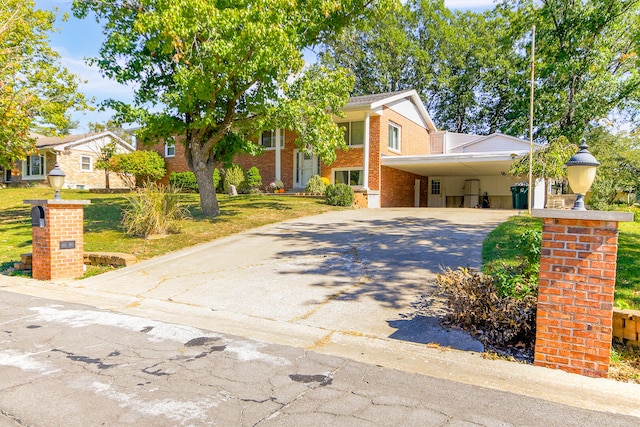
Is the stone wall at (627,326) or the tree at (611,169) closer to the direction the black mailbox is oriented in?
the stone wall

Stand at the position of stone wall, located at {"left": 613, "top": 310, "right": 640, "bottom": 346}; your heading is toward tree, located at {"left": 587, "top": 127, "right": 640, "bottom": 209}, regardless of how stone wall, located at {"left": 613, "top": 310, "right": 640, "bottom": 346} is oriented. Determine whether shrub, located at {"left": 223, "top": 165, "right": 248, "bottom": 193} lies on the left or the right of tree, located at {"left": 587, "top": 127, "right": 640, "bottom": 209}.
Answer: left

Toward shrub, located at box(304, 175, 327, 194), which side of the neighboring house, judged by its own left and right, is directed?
left

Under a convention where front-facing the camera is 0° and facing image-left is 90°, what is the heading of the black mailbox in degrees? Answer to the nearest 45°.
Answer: approximately 45°

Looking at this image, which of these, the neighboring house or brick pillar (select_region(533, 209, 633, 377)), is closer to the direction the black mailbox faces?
the brick pillar

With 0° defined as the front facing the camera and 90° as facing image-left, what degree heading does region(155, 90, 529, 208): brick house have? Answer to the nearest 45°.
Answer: approximately 45°

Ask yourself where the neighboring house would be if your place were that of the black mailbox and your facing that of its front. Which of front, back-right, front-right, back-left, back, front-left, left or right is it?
back-right

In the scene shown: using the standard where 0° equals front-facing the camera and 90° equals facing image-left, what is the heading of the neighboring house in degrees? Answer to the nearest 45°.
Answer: approximately 45°

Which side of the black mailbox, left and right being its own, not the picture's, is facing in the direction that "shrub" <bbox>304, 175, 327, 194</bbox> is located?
back

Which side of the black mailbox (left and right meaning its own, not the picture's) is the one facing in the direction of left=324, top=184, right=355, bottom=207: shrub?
back
